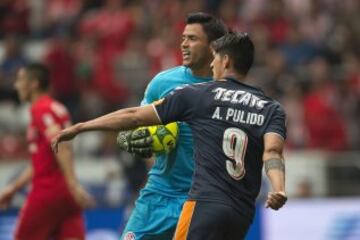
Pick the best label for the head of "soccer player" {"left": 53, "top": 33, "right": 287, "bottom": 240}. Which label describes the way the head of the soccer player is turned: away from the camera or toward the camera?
away from the camera

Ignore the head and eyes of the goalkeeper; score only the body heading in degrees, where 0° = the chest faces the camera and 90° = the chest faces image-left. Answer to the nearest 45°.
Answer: approximately 45°

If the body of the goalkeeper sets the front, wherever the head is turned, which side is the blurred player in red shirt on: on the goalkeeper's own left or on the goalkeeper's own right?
on the goalkeeper's own right
